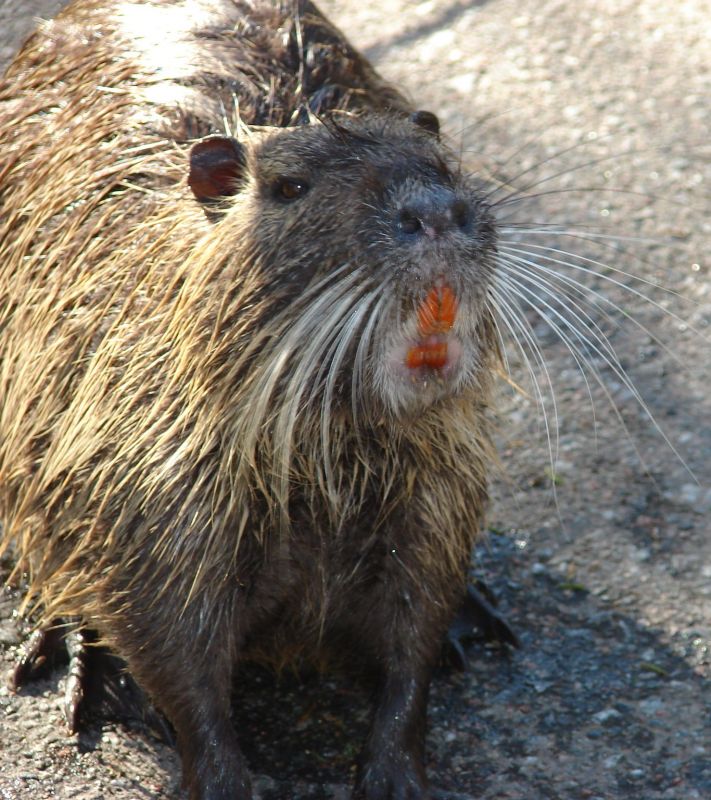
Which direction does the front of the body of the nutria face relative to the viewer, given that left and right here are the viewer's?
facing the viewer and to the right of the viewer
